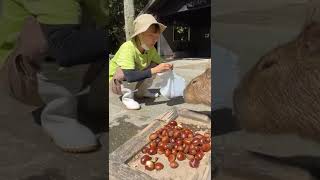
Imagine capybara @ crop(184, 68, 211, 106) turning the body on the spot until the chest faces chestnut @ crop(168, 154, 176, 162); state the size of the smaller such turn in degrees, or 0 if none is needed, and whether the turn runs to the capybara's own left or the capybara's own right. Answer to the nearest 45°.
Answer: approximately 90° to the capybara's own left

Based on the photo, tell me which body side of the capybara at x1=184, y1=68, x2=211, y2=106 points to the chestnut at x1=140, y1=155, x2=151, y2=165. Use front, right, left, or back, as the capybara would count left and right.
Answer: left

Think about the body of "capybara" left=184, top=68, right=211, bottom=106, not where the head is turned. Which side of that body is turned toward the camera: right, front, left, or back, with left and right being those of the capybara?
left

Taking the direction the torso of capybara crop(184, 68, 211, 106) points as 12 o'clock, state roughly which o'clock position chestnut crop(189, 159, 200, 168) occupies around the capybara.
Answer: The chestnut is roughly at 9 o'clock from the capybara.

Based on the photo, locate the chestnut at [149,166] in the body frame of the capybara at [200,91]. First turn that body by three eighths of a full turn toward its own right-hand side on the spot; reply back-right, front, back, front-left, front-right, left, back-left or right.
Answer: back-right

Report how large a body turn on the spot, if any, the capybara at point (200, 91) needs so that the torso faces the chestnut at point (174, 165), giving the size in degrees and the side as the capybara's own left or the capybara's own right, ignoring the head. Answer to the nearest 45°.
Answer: approximately 90° to the capybara's own left

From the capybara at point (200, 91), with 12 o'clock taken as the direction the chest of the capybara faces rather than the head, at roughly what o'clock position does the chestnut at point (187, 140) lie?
The chestnut is roughly at 9 o'clock from the capybara.

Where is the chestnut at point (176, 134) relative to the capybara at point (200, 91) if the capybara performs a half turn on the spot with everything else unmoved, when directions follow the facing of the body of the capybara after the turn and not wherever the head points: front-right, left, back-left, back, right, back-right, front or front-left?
right

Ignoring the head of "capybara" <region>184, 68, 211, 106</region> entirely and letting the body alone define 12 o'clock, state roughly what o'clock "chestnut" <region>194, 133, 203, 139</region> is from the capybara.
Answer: The chestnut is roughly at 9 o'clock from the capybara.

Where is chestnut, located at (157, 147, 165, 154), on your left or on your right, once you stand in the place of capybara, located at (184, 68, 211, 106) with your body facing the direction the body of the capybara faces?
on your left
